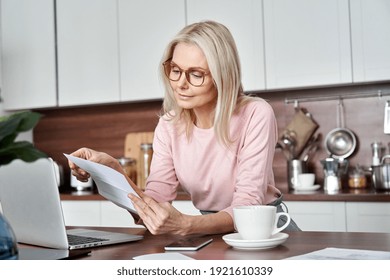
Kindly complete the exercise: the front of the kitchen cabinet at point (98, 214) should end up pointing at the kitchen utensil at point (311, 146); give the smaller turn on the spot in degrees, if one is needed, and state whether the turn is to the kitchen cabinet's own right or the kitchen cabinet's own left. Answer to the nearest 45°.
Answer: approximately 90° to the kitchen cabinet's own left

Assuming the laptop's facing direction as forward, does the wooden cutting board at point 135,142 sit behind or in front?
in front

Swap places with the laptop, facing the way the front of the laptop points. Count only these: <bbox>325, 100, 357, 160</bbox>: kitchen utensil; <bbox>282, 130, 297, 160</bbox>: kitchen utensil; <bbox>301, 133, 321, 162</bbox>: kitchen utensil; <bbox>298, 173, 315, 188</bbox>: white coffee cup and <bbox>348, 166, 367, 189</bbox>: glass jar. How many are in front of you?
5

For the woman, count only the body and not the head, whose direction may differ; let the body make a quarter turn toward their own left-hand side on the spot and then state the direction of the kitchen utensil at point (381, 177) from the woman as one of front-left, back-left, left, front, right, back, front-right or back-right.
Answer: left

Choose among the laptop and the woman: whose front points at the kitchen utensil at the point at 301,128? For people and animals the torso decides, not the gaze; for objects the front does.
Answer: the laptop

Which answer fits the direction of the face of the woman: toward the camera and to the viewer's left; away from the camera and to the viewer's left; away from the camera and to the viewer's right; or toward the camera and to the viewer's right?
toward the camera and to the viewer's left

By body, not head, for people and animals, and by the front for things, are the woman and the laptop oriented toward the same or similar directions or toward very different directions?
very different directions

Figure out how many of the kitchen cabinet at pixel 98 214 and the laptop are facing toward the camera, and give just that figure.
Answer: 1

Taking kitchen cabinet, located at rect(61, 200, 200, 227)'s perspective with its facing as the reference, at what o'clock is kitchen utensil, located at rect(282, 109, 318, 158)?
The kitchen utensil is roughly at 9 o'clock from the kitchen cabinet.

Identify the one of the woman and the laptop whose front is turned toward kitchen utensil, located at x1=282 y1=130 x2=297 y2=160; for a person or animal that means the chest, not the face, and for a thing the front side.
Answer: the laptop

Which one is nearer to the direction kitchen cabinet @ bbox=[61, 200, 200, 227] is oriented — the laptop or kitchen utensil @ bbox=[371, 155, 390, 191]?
the laptop

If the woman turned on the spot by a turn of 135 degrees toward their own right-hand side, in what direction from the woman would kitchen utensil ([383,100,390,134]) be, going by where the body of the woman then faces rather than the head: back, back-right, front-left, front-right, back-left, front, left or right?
front-right

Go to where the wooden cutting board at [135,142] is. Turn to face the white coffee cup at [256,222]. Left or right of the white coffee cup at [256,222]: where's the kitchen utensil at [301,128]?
left

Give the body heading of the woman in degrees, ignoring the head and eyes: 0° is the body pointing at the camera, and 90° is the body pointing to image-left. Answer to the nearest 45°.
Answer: approximately 45°

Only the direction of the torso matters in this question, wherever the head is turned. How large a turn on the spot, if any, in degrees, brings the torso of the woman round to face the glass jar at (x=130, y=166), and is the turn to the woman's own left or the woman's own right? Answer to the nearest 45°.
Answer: approximately 135° to the woman's own right

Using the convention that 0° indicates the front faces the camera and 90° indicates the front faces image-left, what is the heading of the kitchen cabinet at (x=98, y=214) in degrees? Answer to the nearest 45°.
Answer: approximately 0°
